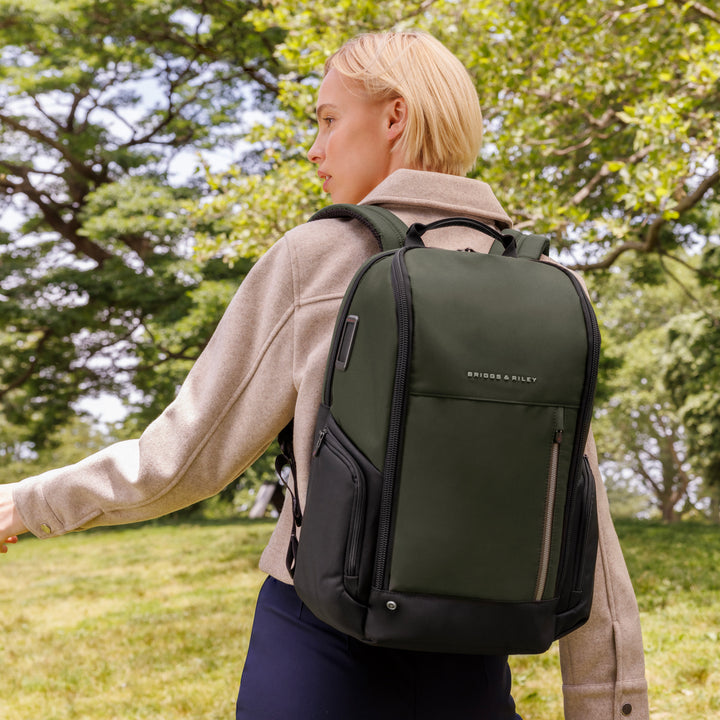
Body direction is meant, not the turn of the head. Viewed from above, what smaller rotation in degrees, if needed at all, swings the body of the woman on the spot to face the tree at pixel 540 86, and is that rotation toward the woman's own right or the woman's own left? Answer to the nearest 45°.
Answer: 0° — they already face it

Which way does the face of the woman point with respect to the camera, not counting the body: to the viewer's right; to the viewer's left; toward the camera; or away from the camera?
to the viewer's left

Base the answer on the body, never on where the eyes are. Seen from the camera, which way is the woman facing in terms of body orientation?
away from the camera
